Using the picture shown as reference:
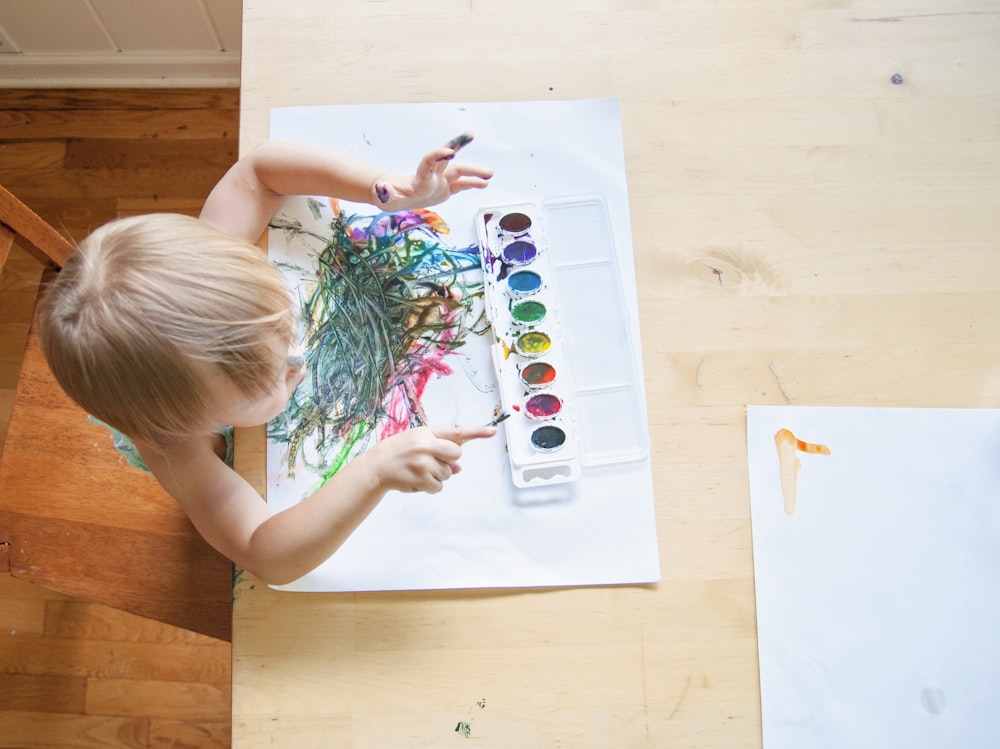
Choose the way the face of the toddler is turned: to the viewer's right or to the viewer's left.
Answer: to the viewer's right

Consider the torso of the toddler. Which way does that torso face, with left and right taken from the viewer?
facing to the right of the viewer
